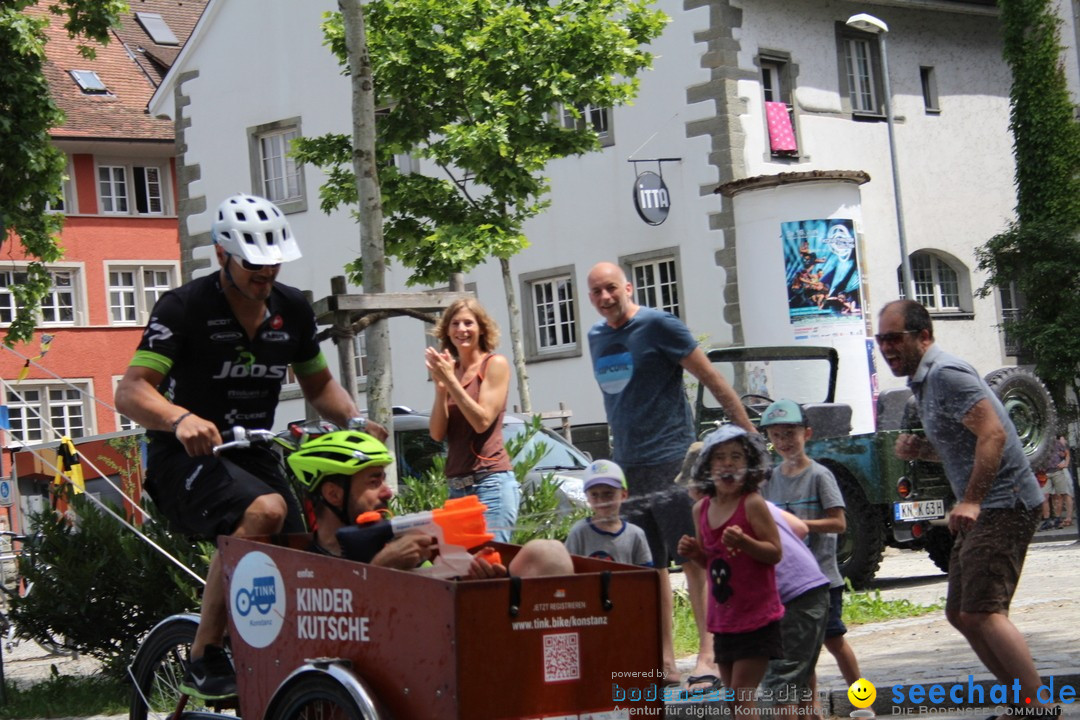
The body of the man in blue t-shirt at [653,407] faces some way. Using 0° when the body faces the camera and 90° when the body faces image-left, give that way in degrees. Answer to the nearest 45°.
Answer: approximately 45°

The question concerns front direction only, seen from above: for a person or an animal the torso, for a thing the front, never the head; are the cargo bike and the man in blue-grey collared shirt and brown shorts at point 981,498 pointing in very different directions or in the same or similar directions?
very different directions

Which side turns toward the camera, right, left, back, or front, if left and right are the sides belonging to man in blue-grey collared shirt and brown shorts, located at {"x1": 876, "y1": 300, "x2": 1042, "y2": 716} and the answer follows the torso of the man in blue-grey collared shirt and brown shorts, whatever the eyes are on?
left

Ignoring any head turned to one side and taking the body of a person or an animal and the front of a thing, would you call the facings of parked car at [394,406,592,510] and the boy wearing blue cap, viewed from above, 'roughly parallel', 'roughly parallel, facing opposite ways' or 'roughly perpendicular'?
roughly perpendicular

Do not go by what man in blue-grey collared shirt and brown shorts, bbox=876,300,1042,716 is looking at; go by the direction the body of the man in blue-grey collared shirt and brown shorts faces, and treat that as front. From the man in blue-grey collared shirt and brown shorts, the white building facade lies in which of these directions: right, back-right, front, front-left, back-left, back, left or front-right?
right

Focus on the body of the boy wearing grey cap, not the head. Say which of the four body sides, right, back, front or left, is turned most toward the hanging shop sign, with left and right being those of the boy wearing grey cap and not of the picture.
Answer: back

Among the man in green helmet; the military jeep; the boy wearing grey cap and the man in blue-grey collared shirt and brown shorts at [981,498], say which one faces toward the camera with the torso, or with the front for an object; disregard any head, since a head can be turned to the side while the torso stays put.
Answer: the boy wearing grey cap

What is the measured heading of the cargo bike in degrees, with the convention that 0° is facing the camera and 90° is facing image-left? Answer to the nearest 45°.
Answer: approximately 315°

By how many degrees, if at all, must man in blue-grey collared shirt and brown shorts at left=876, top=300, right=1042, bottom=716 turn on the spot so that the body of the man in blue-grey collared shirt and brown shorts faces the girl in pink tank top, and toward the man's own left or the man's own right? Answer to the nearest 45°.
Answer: approximately 45° to the man's own left

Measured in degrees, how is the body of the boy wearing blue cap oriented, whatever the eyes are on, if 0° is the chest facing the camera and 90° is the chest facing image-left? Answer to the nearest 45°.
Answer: approximately 45°

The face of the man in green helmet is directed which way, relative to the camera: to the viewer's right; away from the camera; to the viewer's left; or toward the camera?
to the viewer's right

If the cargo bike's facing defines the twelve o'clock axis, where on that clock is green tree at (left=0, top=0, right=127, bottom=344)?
The green tree is roughly at 7 o'clock from the cargo bike.

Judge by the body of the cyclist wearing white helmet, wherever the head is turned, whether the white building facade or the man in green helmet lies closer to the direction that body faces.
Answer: the man in green helmet

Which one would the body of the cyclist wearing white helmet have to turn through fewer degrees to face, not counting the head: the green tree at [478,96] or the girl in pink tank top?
the girl in pink tank top
